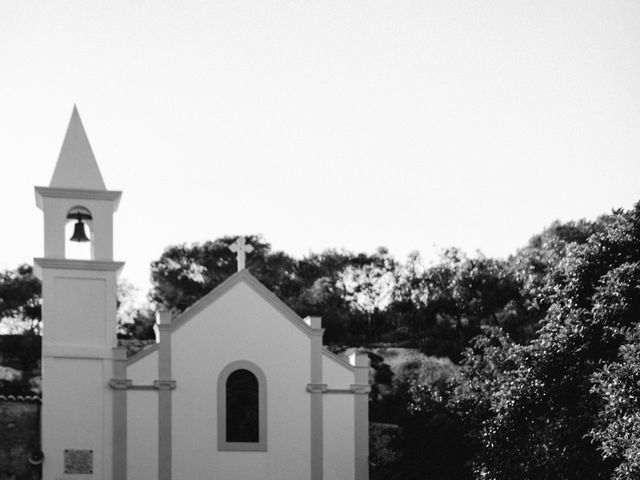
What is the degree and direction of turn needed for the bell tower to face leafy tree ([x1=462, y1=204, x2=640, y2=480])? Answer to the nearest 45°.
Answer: approximately 90° to its left

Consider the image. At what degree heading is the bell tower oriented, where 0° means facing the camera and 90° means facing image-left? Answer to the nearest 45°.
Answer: approximately 0°

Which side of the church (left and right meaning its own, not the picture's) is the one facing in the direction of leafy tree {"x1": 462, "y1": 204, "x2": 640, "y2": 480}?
left
